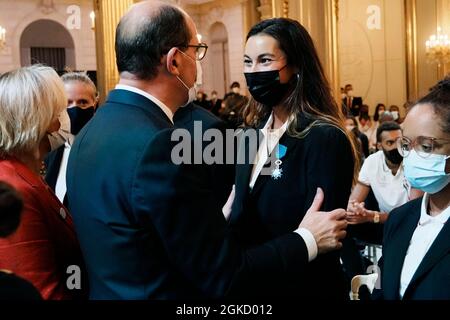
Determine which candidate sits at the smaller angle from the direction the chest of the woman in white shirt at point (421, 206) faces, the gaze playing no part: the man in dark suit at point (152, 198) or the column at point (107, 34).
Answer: the man in dark suit

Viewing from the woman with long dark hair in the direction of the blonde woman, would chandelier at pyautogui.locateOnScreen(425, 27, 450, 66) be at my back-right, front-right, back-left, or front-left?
back-right

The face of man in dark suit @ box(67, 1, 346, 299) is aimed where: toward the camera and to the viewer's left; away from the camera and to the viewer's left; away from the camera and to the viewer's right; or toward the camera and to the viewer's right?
away from the camera and to the viewer's right

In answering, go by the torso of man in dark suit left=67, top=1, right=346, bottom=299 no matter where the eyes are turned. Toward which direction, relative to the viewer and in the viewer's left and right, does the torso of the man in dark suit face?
facing away from the viewer and to the right of the viewer

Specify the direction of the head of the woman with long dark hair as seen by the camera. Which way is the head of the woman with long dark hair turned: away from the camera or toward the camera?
toward the camera

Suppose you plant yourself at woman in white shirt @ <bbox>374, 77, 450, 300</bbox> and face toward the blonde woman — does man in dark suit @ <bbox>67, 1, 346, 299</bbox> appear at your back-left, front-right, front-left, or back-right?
front-left

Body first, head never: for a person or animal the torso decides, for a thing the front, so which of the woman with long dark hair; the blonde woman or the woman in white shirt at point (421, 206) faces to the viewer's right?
the blonde woman

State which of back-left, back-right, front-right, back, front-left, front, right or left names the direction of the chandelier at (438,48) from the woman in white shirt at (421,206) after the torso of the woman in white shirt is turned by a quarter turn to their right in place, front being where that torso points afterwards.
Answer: front-right

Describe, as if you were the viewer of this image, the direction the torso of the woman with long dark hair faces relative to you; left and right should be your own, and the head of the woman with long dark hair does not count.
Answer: facing the viewer and to the left of the viewer

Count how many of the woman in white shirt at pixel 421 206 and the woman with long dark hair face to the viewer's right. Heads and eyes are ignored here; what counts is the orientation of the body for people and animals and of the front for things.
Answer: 0

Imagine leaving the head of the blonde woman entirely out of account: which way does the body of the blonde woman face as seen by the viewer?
to the viewer's right

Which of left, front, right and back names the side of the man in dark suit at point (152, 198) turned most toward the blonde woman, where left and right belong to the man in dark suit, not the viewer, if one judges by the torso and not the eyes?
left

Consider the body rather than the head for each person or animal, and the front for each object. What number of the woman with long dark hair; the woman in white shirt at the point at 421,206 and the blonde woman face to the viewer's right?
1

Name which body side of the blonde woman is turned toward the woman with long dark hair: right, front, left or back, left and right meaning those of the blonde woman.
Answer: front
